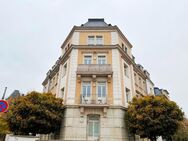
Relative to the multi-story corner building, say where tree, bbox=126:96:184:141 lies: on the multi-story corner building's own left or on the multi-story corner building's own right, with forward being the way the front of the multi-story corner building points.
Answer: on the multi-story corner building's own left

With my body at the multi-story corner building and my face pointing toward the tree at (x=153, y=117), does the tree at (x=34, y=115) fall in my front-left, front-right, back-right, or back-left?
front-right

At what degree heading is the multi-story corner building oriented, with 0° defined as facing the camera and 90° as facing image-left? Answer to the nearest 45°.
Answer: approximately 0°

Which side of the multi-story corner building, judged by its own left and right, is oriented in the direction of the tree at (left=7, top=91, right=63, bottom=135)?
right
